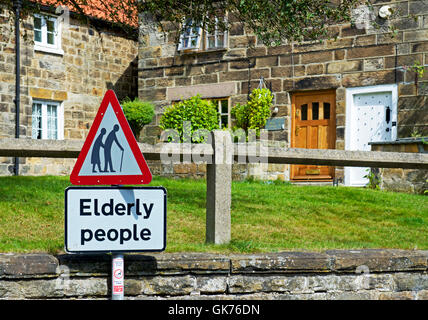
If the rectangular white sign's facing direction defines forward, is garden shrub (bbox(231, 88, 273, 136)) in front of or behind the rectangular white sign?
behind

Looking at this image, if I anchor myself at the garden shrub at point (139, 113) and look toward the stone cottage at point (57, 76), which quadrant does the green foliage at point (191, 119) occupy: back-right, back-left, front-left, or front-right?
back-left

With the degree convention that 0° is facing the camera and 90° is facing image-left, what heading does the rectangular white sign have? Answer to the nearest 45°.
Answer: approximately 0°

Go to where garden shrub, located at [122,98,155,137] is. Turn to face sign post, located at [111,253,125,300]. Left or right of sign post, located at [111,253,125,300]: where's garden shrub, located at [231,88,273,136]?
left

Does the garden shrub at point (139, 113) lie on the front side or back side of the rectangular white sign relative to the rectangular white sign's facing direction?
on the back side

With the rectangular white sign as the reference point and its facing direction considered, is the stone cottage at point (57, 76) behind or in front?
behind

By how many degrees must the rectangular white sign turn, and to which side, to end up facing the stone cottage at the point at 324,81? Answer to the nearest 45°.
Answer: approximately 135° to its left

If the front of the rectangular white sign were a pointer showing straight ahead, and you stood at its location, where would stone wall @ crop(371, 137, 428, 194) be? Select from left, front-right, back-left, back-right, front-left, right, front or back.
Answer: back-left

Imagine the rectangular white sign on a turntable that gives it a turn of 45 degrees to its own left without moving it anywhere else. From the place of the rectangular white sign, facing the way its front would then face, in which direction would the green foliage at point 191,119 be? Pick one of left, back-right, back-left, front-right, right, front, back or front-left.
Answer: back-left

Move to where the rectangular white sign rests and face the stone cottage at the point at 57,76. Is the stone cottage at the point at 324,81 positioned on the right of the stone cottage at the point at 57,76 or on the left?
right
